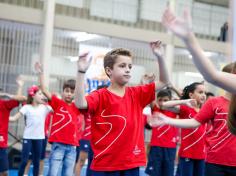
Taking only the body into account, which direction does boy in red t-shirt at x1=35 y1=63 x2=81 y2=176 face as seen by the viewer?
toward the camera

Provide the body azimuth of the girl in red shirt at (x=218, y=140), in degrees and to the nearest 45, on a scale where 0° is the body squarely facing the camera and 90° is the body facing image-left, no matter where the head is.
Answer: approximately 0°

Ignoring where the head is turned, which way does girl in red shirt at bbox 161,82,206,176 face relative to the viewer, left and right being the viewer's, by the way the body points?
facing the viewer and to the right of the viewer

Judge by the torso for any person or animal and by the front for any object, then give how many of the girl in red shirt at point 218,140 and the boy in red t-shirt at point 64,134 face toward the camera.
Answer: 2

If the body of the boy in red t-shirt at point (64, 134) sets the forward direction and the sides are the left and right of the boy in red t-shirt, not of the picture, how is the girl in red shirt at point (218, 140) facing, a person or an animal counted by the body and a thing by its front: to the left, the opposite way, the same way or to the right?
the same way

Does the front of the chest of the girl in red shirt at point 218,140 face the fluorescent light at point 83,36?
no

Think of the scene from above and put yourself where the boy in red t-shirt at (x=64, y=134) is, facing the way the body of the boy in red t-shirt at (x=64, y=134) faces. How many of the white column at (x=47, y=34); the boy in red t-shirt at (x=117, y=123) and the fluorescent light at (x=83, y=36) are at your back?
2

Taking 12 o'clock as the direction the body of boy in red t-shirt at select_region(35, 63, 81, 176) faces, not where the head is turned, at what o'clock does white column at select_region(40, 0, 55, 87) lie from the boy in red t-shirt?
The white column is roughly at 6 o'clock from the boy in red t-shirt.

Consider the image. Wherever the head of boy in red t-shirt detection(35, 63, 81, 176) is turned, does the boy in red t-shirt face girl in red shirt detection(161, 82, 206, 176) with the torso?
no

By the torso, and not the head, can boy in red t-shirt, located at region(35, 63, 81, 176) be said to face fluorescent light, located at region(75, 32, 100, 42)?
no

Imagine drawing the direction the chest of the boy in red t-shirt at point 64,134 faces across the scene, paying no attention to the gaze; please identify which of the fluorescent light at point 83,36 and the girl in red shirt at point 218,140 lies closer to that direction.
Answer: the girl in red shirt

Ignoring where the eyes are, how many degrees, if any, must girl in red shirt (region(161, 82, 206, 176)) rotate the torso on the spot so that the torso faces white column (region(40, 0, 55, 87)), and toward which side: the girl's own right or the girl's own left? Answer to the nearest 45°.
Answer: approximately 180°
